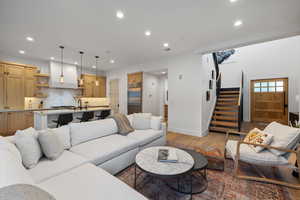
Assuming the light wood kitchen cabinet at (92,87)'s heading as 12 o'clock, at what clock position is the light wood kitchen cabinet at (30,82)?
the light wood kitchen cabinet at (30,82) is roughly at 2 o'clock from the light wood kitchen cabinet at (92,87).

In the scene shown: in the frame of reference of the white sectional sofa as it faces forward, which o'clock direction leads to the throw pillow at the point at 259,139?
The throw pillow is roughly at 11 o'clock from the white sectional sofa.

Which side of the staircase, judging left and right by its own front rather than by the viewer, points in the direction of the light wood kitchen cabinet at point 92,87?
right

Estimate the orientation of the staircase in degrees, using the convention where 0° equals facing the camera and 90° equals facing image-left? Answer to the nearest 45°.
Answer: approximately 0°

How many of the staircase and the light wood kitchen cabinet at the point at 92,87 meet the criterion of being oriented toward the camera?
2

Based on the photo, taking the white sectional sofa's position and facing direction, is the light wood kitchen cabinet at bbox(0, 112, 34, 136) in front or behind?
behind

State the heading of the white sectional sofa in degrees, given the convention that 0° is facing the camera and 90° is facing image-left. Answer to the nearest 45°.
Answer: approximately 315°

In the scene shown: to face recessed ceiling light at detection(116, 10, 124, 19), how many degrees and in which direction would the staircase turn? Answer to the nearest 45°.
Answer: approximately 45° to its right

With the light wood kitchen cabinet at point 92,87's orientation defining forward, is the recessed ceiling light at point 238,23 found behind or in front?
in front

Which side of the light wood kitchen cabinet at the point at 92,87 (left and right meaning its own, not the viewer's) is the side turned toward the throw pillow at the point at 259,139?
front

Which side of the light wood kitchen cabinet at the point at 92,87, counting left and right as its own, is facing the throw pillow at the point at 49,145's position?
front
